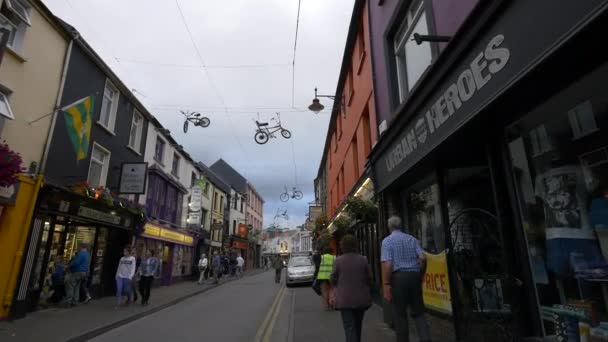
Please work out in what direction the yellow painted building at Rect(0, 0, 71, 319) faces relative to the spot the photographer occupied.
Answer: facing the viewer and to the right of the viewer

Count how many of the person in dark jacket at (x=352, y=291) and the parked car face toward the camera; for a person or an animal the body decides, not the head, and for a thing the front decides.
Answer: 1

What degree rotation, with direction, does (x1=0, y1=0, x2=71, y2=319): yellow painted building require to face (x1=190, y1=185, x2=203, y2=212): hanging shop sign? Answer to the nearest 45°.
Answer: approximately 90° to its left

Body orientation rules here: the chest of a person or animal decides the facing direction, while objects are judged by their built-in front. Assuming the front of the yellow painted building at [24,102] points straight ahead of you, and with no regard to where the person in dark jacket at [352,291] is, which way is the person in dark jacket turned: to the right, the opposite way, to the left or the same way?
to the left

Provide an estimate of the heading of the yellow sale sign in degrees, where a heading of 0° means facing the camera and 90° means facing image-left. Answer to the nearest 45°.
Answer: approximately 45°

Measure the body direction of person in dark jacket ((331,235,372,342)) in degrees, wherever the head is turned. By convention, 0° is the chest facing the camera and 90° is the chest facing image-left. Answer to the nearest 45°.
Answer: approximately 180°

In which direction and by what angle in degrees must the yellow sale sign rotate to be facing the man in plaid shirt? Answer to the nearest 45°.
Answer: approximately 45° to its left

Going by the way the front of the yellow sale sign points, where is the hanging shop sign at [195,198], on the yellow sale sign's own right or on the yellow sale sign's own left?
on the yellow sale sign's own right

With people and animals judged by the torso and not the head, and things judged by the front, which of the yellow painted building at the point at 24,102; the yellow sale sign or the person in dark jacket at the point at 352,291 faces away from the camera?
the person in dark jacket

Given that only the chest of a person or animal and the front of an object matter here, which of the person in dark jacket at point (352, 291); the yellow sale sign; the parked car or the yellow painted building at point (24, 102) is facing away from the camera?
the person in dark jacket

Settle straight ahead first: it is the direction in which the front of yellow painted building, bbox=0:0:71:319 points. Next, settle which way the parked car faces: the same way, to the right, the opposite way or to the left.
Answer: to the right

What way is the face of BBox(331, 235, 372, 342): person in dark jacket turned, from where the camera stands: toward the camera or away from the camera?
away from the camera
